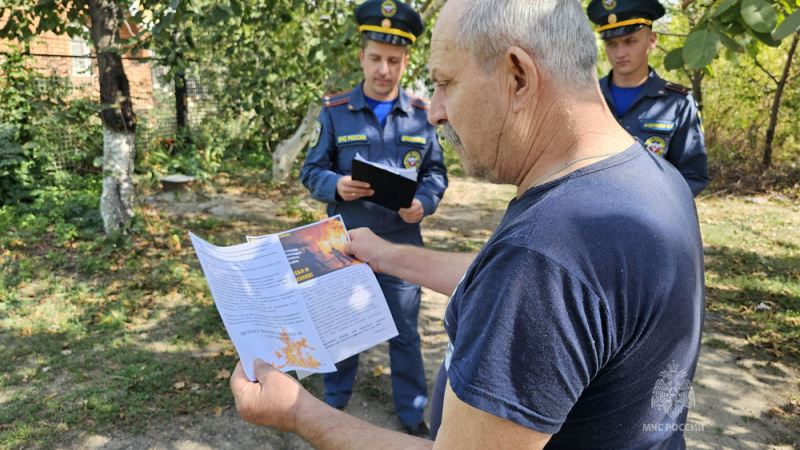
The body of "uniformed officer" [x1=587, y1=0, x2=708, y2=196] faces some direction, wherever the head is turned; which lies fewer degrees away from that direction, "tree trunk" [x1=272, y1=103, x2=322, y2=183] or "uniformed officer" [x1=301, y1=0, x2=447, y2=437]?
the uniformed officer

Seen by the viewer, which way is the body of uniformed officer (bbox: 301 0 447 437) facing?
toward the camera

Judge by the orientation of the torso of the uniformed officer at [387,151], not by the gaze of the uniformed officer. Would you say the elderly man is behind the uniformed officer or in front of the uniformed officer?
in front

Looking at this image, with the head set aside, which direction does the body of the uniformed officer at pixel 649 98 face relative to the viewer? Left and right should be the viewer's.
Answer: facing the viewer and to the left of the viewer

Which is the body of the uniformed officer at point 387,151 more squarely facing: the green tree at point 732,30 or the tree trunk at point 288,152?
the green tree

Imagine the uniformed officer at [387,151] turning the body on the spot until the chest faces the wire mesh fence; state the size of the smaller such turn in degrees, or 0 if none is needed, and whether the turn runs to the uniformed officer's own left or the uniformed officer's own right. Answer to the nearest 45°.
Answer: approximately 135° to the uniformed officer's own right

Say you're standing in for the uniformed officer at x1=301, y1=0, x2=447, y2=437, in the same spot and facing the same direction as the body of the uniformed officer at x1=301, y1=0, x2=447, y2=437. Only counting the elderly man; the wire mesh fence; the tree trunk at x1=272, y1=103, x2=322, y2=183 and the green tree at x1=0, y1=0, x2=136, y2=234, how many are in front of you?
1

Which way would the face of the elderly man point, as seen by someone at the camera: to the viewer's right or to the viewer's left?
to the viewer's left

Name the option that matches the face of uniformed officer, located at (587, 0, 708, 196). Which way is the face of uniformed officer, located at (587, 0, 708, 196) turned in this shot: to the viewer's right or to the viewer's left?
to the viewer's left

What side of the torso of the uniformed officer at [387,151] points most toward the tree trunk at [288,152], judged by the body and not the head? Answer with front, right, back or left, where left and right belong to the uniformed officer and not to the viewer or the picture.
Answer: back

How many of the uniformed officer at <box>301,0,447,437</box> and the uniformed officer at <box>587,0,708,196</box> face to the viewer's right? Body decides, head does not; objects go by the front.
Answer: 0

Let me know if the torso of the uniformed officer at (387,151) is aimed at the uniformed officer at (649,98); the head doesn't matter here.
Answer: no
